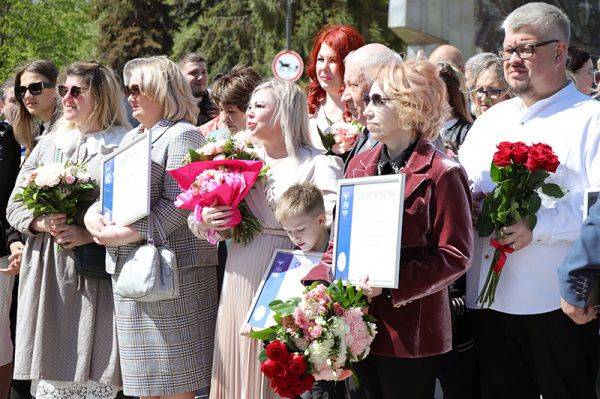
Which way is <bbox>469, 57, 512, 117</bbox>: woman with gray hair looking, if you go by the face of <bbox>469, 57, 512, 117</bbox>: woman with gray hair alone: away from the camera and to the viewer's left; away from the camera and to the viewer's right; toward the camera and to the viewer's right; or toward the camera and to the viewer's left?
toward the camera and to the viewer's left

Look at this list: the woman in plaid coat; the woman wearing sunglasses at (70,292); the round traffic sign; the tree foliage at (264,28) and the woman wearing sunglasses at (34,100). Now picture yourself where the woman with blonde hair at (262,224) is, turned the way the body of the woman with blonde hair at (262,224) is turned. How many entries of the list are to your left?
0

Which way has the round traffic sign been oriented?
toward the camera

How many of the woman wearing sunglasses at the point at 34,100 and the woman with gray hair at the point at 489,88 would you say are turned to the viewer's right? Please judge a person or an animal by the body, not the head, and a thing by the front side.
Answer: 0

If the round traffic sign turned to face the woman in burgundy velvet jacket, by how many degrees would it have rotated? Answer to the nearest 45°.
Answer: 0° — it already faces them

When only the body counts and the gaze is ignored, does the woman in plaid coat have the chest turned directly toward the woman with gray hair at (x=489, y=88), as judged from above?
no

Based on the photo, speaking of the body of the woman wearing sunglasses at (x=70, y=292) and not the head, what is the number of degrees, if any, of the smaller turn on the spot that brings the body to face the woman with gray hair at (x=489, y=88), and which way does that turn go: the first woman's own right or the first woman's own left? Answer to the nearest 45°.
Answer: approximately 135° to the first woman's own left

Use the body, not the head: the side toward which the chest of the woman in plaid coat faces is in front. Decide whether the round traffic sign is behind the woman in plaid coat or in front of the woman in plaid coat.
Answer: behind

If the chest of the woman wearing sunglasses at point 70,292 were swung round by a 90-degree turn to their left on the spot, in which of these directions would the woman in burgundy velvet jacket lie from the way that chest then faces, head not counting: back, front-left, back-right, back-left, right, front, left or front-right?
front

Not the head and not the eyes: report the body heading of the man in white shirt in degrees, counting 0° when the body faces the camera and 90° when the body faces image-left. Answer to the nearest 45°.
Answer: approximately 45°

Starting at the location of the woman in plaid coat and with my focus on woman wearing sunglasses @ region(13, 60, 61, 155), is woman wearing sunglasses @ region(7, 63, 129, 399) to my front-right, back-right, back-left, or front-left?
front-left

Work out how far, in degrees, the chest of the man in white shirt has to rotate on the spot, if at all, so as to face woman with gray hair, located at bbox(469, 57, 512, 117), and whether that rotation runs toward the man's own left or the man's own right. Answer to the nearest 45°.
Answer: approximately 135° to the man's own right

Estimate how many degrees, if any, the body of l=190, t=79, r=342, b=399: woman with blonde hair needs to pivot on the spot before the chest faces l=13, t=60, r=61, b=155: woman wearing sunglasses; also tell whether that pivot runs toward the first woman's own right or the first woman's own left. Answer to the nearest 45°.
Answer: approximately 90° to the first woman's own right
